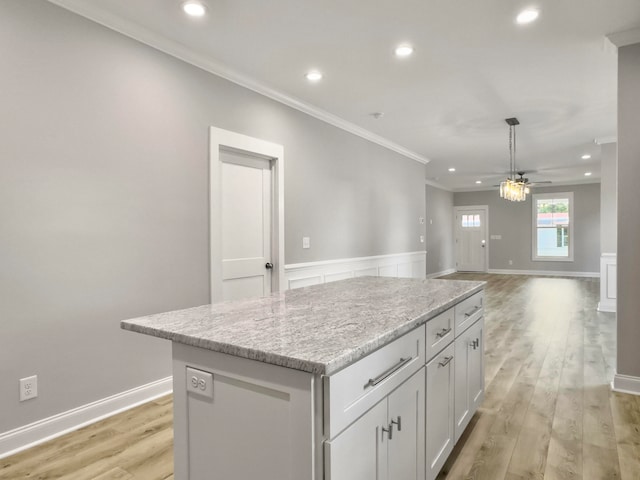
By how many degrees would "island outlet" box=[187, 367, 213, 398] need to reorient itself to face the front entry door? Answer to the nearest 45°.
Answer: approximately 180°

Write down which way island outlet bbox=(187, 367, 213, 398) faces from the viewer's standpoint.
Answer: facing the viewer and to the left of the viewer

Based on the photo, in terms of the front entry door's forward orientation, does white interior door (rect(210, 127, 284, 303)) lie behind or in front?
in front

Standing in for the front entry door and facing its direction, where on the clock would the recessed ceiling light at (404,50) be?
The recessed ceiling light is roughly at 12 o'clock from the front entry door.

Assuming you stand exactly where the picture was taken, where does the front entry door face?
facing the viewer

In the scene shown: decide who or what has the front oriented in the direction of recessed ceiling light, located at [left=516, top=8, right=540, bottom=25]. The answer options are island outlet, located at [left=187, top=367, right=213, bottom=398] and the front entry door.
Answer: the front entry door

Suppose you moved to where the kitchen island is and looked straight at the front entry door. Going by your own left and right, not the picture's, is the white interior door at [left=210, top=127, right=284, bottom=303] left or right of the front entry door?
left

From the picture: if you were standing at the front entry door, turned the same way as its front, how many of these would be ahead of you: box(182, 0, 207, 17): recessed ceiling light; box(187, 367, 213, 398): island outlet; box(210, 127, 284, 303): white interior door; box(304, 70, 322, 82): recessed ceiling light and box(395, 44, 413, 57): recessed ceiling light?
5

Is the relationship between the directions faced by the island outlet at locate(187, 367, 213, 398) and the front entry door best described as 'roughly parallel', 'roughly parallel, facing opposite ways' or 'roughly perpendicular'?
roughly parallel
